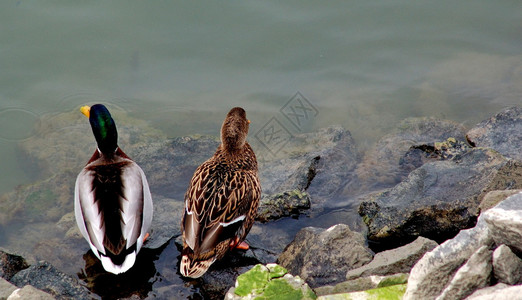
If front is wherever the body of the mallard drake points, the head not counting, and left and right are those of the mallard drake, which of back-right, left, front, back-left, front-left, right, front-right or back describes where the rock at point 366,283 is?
back-right

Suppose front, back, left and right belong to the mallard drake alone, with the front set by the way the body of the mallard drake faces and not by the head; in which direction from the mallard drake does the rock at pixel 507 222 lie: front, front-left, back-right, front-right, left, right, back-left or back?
back-right

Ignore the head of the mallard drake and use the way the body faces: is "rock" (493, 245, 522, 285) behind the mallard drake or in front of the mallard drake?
behind

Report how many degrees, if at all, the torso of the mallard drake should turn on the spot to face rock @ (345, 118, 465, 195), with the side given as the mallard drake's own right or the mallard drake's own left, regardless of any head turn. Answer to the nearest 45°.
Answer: approximately 45° to the mallard drake's own right

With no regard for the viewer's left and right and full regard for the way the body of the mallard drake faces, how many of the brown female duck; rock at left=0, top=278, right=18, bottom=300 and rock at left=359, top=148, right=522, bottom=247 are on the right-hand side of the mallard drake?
2

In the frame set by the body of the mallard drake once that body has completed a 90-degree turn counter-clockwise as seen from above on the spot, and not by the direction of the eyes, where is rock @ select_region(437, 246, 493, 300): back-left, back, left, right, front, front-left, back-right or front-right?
back-left

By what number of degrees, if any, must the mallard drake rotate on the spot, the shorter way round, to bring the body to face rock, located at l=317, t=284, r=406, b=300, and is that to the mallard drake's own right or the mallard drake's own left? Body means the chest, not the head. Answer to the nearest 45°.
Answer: approximately 135° to the mallard drake's own right

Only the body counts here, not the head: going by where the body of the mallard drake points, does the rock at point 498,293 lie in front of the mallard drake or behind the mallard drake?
behind

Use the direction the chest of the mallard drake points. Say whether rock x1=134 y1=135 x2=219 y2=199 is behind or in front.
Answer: in front

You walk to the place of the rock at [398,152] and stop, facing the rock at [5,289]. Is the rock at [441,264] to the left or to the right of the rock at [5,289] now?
left

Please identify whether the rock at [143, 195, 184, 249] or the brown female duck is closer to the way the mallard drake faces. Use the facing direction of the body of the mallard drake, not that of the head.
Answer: the rock

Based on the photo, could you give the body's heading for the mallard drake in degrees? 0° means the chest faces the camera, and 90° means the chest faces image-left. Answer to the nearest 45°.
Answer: approximately 180°

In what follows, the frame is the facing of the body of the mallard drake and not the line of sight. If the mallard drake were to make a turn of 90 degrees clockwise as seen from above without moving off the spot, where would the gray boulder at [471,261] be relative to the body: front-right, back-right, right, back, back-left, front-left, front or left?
front-right

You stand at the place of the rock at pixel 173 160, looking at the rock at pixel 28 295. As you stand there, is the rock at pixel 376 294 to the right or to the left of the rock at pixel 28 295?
left

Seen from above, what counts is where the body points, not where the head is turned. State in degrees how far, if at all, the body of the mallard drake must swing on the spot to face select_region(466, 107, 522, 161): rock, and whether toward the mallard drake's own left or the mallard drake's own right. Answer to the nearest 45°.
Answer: approximately 90° to the mallard drake's own right

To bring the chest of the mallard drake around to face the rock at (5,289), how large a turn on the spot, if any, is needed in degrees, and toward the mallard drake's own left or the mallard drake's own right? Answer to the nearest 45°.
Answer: approximately 135° to the mallard drake's own left
